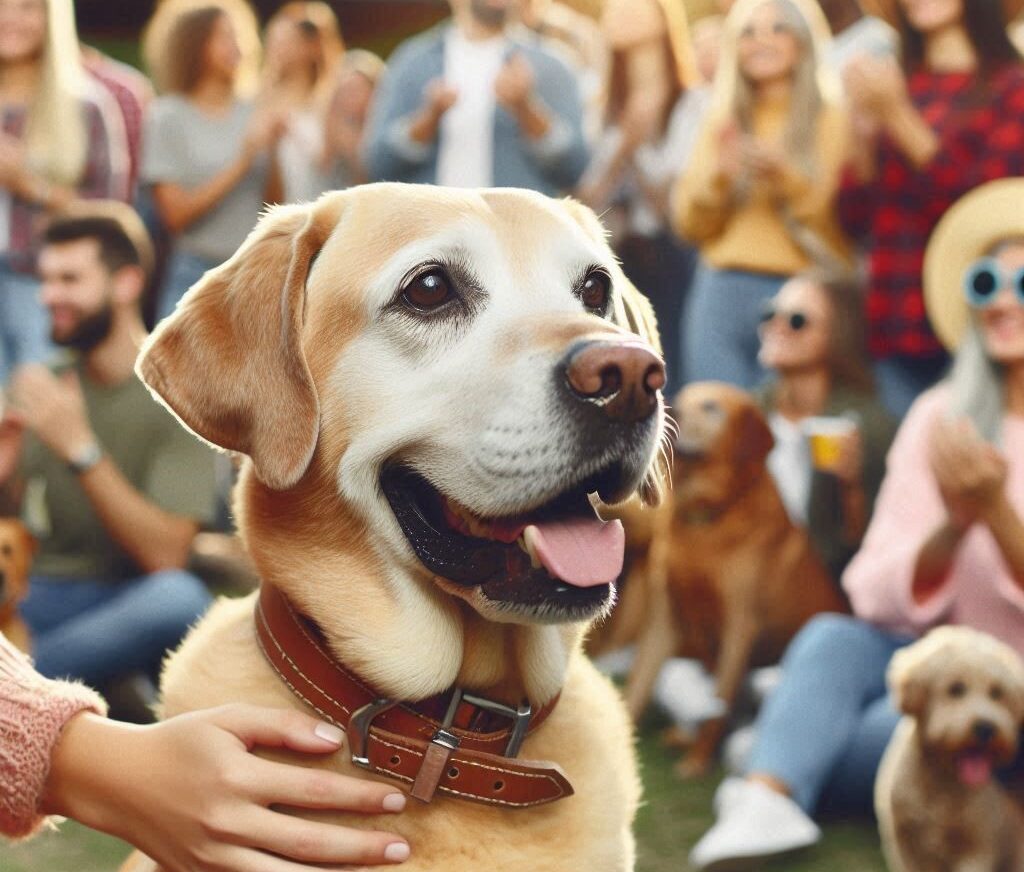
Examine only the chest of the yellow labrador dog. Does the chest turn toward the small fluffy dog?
no

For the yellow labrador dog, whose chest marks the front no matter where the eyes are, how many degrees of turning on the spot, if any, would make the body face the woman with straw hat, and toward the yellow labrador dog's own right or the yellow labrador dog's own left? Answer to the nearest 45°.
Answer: approximately 90° to the yellow labrador dog's own left

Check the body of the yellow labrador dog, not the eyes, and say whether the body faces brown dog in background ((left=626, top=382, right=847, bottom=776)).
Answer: no

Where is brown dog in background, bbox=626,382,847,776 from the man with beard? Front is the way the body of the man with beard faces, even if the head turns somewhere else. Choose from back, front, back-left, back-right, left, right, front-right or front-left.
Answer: back-left

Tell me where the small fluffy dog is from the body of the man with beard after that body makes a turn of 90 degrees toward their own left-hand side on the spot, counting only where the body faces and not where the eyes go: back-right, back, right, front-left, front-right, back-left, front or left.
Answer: front

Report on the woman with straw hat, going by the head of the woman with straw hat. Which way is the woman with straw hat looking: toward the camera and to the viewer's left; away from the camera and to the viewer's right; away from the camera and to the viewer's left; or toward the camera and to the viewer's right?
toward the camera and to the viewer's left

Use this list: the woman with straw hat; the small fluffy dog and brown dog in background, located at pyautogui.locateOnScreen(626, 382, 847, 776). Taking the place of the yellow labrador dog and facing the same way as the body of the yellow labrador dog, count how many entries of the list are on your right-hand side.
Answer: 0

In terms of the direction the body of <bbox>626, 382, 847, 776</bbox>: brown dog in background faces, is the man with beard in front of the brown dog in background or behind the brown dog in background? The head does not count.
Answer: in front

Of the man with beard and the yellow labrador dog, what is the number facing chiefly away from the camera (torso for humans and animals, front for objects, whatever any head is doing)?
0

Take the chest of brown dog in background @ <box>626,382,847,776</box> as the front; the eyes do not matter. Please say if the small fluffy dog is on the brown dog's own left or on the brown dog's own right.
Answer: on the brown dog's own left
